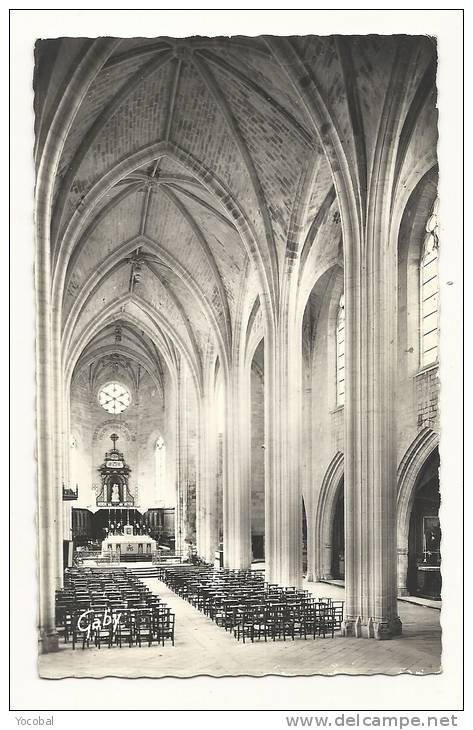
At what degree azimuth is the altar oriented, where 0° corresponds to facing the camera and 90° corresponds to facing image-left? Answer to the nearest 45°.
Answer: approximately 0°
